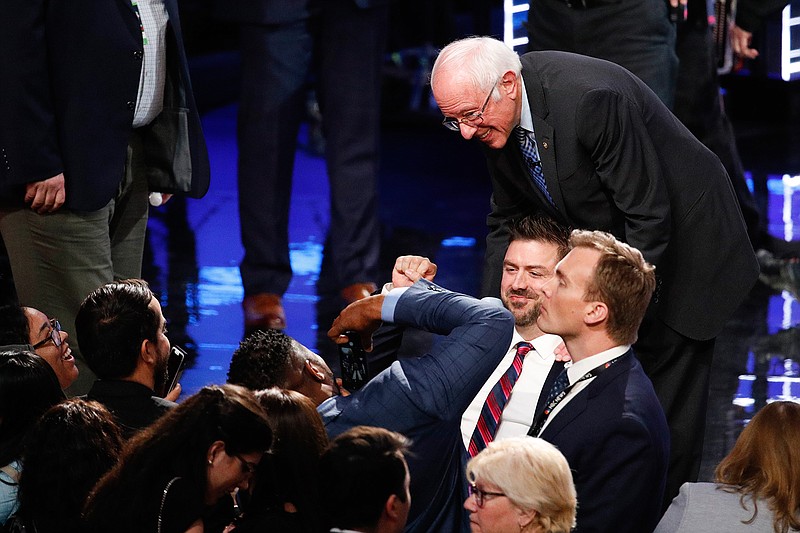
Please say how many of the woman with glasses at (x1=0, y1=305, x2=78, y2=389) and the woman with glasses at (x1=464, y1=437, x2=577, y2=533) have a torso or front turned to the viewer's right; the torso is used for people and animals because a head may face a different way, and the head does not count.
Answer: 1

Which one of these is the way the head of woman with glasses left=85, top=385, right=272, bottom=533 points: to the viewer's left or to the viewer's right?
to the viewer's right

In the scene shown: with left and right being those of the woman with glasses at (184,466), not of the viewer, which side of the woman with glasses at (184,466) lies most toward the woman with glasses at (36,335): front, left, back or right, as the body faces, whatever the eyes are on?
left

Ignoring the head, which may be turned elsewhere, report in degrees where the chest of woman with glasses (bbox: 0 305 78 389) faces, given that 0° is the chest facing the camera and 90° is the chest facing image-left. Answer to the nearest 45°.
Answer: approximately 270°

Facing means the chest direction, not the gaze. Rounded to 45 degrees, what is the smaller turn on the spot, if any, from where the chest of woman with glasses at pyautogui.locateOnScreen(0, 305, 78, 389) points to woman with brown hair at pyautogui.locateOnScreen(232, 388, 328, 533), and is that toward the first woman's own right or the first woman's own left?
approximately 90° to the first woman's own right

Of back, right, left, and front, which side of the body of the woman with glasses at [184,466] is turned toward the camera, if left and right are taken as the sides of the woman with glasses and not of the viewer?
right

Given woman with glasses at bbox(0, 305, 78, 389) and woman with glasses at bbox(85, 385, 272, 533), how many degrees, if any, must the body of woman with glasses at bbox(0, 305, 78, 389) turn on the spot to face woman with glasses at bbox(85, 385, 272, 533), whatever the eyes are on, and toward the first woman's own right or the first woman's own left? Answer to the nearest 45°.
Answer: approximately 90° to the first woman's own right

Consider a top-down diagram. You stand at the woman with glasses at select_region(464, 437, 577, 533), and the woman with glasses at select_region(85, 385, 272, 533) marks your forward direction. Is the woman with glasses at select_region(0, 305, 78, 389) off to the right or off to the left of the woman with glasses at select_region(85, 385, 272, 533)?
right
